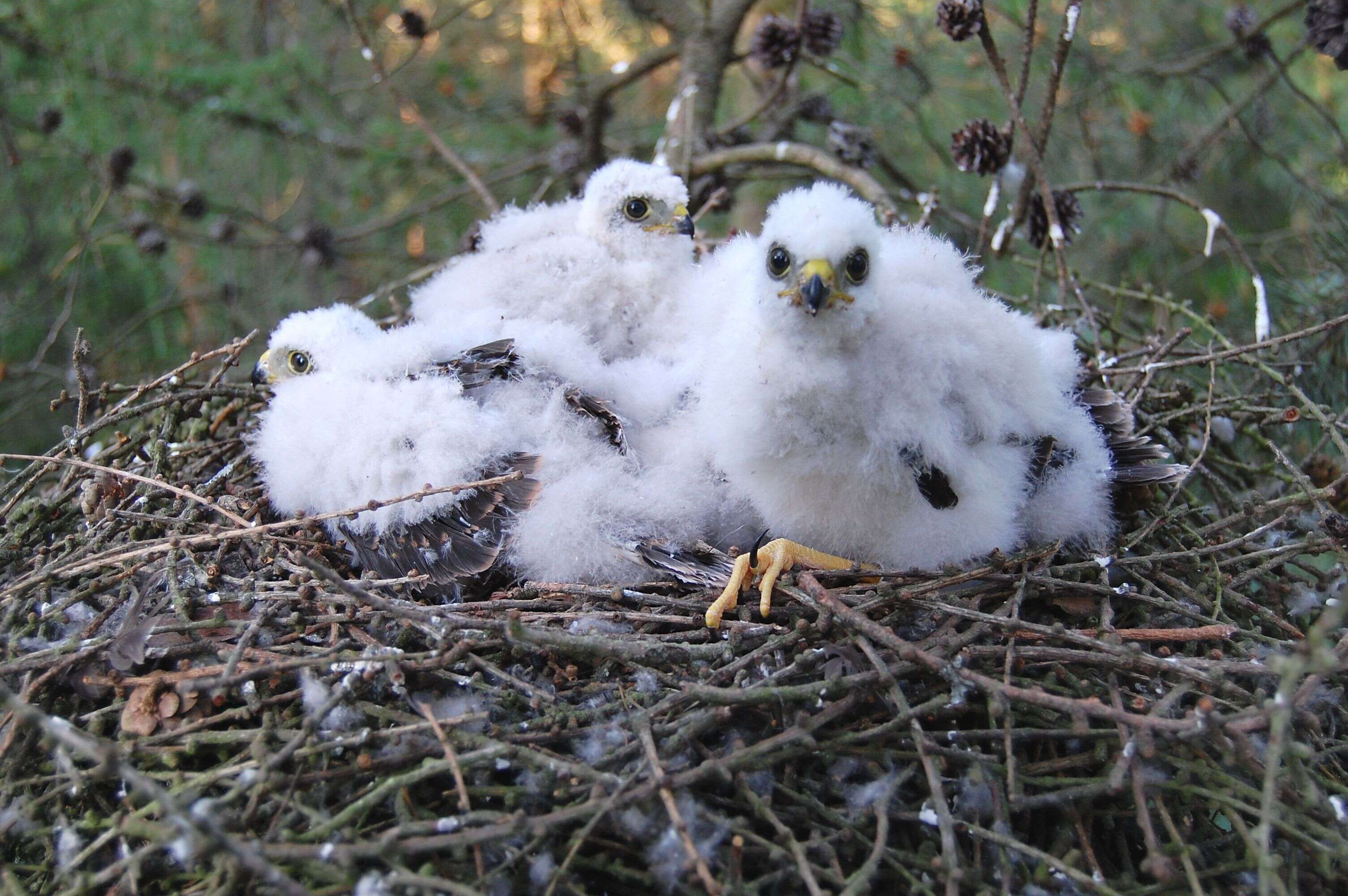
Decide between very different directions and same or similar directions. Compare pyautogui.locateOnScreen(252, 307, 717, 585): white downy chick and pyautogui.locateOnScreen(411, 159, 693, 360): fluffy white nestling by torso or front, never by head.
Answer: very different directions

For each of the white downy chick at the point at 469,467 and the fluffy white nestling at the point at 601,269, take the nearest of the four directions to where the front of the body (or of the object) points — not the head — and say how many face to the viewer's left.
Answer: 1

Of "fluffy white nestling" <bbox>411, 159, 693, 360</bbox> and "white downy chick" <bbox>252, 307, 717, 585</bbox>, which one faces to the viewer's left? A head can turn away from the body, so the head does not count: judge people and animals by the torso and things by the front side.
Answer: the white downy chick

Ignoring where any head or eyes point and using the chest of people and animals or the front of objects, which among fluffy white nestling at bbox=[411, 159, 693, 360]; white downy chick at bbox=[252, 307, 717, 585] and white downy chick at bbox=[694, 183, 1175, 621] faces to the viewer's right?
the fluffy white nestling

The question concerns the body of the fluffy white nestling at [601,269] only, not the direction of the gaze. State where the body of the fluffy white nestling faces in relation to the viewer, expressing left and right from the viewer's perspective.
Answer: facing to the right of the viewer

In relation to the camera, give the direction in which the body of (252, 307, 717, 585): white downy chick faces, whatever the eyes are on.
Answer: to the viewer's left

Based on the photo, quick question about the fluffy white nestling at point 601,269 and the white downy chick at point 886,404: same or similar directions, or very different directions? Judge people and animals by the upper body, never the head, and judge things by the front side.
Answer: very different directions

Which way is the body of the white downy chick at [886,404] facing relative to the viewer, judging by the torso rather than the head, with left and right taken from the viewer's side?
facing the viewer and to the left of the viewer
